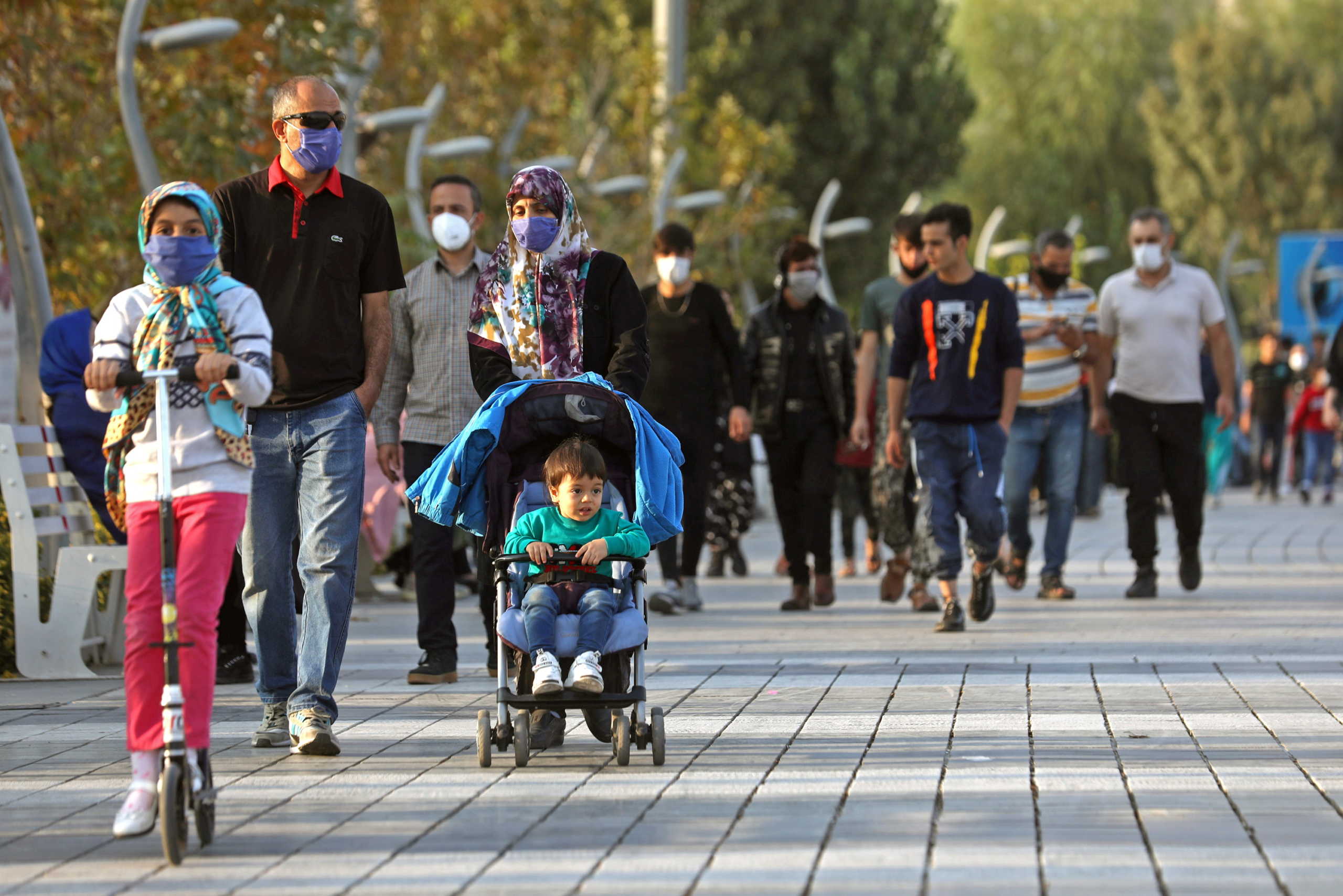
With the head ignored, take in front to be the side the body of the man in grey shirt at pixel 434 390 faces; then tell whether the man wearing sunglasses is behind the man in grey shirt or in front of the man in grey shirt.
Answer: in front

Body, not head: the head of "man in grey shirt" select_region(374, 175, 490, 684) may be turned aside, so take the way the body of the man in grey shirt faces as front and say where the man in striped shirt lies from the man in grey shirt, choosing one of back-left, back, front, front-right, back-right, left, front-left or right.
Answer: back-left

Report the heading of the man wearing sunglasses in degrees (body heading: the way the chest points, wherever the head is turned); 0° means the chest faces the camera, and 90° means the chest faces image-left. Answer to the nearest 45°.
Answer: approximately 0°

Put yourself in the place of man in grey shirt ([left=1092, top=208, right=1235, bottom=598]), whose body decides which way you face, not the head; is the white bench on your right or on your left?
on your right

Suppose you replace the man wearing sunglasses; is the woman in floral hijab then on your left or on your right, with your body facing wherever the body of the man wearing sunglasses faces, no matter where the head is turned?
on your left

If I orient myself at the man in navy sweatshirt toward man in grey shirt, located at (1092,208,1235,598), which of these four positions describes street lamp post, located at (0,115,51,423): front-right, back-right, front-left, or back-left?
back-left
